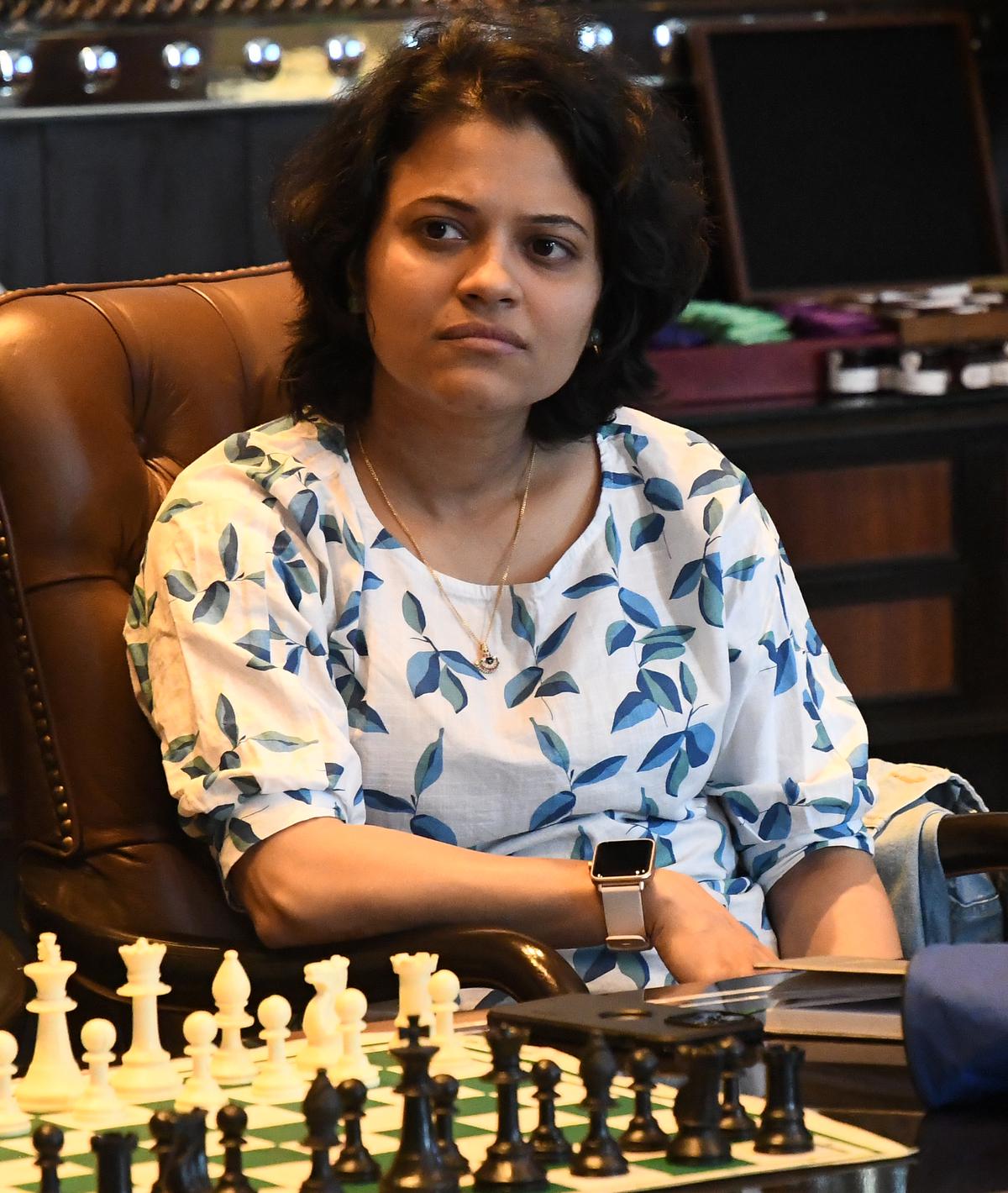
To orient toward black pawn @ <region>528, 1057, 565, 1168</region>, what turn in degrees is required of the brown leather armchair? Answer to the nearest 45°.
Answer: approximately 45° to its right

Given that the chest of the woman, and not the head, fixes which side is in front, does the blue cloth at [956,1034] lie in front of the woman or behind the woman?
in front

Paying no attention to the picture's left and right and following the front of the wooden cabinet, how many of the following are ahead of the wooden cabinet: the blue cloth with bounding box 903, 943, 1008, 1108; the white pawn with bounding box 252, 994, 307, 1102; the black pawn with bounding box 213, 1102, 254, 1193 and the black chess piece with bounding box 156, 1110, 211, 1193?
4

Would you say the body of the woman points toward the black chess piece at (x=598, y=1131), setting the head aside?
yes

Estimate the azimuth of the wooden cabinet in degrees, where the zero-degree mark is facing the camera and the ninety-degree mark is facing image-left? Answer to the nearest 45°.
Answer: approximately 0°

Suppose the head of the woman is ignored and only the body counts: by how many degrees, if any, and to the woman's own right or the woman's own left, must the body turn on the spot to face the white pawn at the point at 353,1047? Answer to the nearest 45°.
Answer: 0° — they already face it

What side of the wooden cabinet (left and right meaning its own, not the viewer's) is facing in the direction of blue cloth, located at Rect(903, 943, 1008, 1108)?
front

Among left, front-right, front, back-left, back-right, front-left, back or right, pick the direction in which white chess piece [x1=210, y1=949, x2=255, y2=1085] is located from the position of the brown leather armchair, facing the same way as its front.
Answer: front-right

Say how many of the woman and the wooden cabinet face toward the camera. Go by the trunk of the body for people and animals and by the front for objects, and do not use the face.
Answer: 2

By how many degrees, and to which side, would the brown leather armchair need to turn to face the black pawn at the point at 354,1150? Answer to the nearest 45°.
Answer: approximately 45° to its right

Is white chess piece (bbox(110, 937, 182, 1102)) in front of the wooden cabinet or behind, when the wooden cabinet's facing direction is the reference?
in front

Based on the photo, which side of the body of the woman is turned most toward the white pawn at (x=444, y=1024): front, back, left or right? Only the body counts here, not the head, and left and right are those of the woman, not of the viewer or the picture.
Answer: front

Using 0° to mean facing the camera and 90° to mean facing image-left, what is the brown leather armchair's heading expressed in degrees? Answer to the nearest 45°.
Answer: approximately 315°

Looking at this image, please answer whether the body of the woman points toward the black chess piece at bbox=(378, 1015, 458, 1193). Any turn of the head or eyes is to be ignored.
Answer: yes
